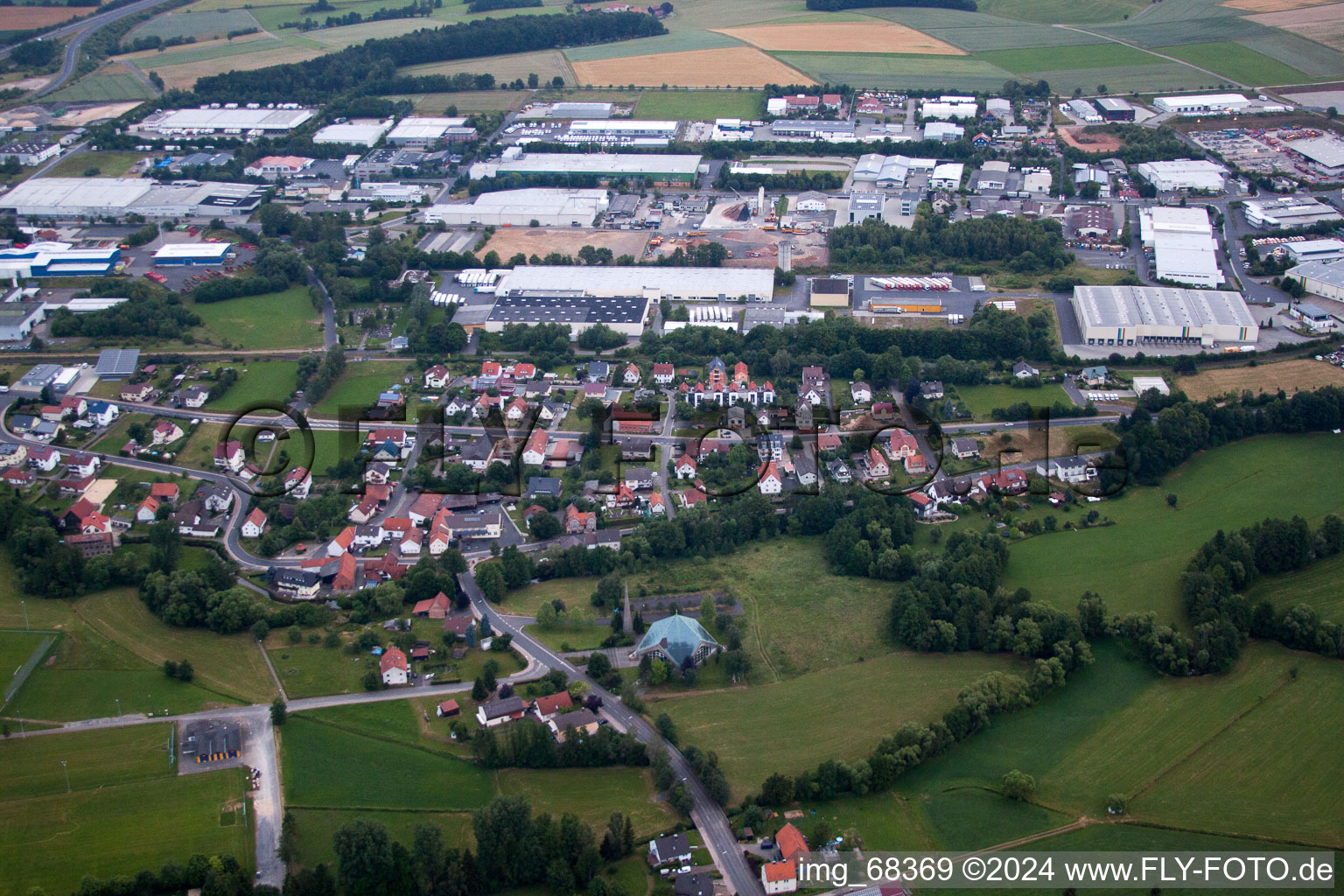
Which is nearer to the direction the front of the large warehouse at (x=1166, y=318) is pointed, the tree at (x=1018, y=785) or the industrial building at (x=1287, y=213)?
the tree

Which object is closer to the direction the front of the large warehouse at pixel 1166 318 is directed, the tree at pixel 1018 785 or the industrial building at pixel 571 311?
the tree

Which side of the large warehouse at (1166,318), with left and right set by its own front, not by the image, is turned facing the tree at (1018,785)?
front

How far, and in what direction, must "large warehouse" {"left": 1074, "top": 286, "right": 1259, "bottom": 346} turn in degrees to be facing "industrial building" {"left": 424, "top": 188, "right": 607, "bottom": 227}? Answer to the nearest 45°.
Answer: approximately 90° to its right

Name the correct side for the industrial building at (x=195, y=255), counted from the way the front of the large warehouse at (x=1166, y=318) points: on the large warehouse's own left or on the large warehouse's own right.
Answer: on the large warehouse's own right

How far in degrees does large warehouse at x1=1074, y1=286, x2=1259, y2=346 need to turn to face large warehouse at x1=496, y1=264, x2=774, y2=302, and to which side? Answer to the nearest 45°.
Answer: approximately 90° to its right

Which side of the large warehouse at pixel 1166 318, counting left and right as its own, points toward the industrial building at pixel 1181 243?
back

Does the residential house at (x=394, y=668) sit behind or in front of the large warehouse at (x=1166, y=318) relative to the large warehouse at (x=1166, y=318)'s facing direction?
in front

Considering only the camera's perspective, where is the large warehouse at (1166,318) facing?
facing the viewer

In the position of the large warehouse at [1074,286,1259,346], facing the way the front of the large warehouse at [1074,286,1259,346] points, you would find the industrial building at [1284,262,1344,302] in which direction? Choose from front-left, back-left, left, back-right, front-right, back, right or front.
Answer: back-left

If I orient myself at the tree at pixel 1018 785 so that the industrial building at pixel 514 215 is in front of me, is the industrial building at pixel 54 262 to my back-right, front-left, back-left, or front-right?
front-left

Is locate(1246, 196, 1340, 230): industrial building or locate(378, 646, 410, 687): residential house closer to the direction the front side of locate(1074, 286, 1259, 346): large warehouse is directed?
the residential house

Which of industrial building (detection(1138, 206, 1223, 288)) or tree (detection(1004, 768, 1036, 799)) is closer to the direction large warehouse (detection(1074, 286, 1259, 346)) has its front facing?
the tree
